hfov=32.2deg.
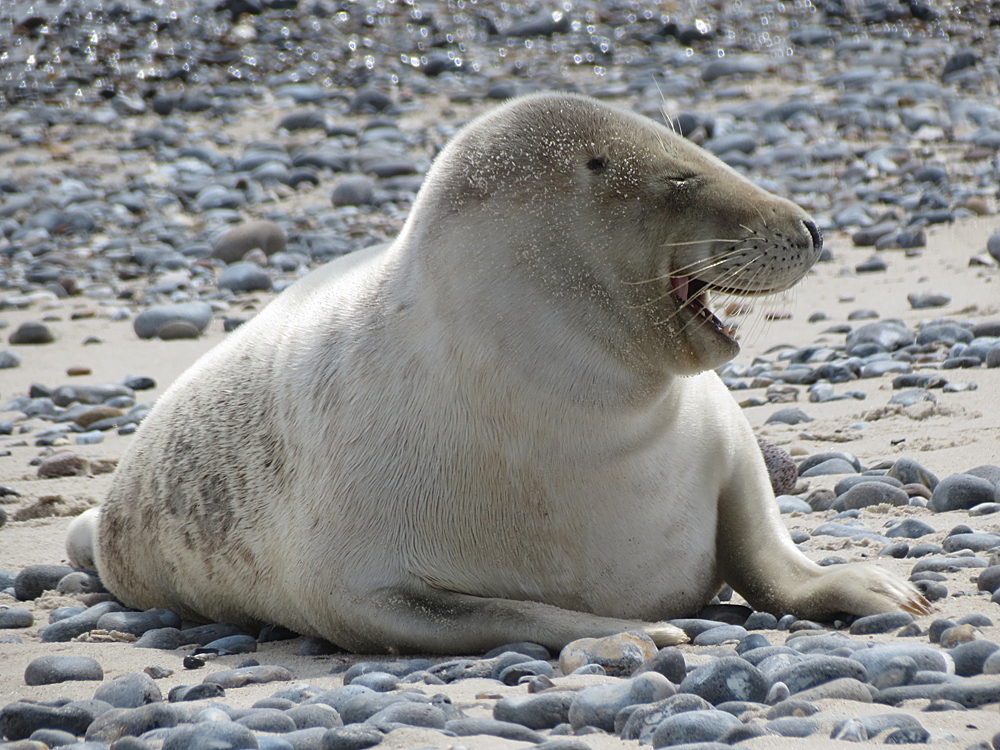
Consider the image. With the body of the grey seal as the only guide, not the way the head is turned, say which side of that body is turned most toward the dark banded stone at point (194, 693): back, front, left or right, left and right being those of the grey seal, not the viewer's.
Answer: right

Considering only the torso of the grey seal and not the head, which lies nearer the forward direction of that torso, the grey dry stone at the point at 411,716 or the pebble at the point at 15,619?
the grey dry stone

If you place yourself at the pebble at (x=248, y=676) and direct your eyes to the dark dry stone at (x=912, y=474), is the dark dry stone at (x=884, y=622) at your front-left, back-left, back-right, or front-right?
front-right

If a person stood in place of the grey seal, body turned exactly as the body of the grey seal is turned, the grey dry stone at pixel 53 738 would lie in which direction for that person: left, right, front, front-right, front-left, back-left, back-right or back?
right

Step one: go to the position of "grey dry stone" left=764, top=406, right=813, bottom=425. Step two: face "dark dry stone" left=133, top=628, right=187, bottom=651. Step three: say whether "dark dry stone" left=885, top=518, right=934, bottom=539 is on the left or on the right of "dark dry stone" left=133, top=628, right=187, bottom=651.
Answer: left

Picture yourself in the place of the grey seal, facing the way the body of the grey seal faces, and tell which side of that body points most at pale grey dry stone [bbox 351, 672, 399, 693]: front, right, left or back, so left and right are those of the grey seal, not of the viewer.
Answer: right

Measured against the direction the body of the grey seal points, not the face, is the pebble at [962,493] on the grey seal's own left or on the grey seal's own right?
on the grey seal's own left

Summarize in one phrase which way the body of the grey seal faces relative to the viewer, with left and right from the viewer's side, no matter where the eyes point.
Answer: facing the viewer and to the right of the viewer

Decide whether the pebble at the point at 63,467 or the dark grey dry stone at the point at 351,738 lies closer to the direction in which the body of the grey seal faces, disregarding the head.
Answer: the dark grey dry stone

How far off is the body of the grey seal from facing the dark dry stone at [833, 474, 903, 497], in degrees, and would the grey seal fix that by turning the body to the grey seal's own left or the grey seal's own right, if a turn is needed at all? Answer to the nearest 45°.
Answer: approximately 90° to the grey seal's own left

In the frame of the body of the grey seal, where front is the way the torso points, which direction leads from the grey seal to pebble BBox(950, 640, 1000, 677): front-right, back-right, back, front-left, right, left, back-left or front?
front

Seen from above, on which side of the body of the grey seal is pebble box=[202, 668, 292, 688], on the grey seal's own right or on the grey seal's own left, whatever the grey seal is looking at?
on the grey seal's own right

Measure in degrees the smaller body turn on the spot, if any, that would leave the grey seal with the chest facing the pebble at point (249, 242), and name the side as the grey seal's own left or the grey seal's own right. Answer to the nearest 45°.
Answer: approximately 135° to the grey seal's own left

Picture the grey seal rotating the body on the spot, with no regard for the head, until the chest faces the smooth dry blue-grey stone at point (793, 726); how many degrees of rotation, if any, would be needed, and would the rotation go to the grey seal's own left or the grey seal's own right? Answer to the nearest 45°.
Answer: approximately 45° to the grey seal's own right

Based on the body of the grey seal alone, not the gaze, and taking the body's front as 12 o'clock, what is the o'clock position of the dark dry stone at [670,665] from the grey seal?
The dark dry stone is roughly at 1 o'clock from the grey seal.

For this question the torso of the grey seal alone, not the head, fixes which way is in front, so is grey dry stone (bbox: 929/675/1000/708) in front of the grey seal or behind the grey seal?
in front
